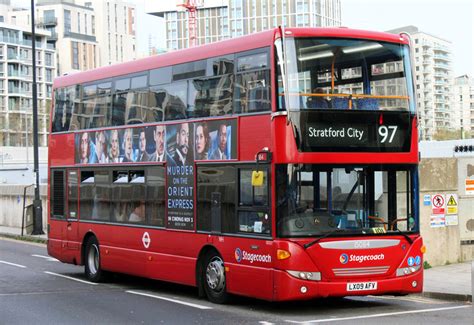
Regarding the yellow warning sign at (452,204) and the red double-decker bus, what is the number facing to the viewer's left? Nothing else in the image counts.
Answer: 0

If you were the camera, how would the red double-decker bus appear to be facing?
facing the viewer and to the right of the viewer

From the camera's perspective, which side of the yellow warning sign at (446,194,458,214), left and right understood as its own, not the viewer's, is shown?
front

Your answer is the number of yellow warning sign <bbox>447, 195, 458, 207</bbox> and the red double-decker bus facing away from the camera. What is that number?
0

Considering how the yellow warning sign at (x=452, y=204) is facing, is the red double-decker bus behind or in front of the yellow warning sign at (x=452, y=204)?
in front

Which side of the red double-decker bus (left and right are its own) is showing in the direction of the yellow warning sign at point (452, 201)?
left
